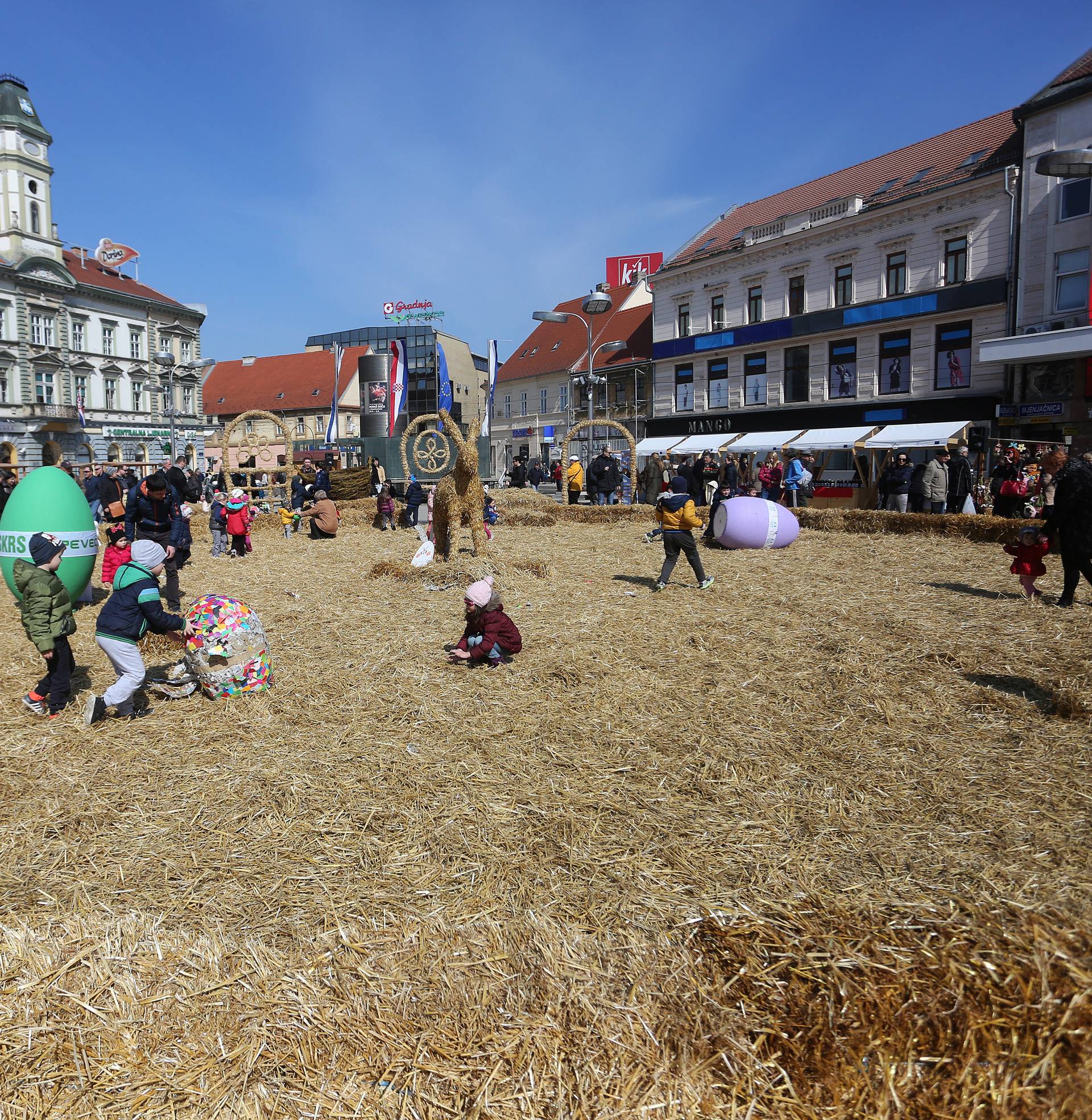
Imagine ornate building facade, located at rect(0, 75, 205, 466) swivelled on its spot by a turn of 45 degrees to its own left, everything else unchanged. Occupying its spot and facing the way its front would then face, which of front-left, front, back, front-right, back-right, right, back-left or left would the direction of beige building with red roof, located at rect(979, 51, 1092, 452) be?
front-right

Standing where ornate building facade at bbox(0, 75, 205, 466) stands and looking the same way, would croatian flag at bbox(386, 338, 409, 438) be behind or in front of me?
in front

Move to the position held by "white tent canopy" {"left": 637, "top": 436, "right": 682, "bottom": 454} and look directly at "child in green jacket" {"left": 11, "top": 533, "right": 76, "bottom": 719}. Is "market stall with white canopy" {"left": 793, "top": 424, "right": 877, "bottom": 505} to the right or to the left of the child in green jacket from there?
left

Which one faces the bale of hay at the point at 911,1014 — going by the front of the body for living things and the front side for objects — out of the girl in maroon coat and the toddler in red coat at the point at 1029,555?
the toddler in red coat

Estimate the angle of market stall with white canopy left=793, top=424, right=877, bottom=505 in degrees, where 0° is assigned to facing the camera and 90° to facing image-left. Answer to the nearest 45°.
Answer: approximately 45°

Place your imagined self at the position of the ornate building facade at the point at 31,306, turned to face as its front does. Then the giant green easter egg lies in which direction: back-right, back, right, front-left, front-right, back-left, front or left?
front-right

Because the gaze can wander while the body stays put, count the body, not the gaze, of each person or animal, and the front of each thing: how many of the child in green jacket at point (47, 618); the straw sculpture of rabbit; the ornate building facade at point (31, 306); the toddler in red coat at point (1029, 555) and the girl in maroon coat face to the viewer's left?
1

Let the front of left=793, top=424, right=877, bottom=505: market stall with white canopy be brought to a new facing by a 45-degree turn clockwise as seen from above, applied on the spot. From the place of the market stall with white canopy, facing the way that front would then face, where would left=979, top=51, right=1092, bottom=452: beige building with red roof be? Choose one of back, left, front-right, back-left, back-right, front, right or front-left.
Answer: back

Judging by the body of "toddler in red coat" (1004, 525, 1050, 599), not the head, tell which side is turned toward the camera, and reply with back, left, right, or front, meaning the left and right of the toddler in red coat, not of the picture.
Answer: front

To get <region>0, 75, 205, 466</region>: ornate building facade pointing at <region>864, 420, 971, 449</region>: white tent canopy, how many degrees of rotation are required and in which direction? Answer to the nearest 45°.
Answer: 0° — it already faces it

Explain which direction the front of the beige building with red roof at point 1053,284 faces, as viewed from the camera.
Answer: facing the viewer and to the left of the viewer
